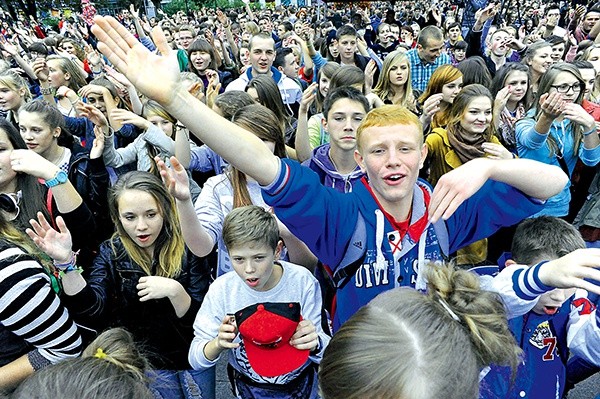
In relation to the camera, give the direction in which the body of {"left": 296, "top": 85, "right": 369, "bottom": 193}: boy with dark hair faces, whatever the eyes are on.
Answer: toward the camera

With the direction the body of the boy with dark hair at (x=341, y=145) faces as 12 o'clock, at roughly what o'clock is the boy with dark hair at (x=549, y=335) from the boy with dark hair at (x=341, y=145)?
the boy with dark hair at (x=549, y=335) is roughly at 11 o'clock from the boy with dark hair at (x=341, y=145).

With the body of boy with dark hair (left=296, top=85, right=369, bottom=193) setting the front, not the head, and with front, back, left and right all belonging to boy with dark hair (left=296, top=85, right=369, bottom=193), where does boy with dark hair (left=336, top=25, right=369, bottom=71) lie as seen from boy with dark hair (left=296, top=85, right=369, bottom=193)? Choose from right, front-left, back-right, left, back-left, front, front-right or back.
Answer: back

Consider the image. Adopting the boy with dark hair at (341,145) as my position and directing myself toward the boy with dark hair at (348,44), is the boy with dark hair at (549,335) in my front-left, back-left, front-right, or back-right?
back-right
